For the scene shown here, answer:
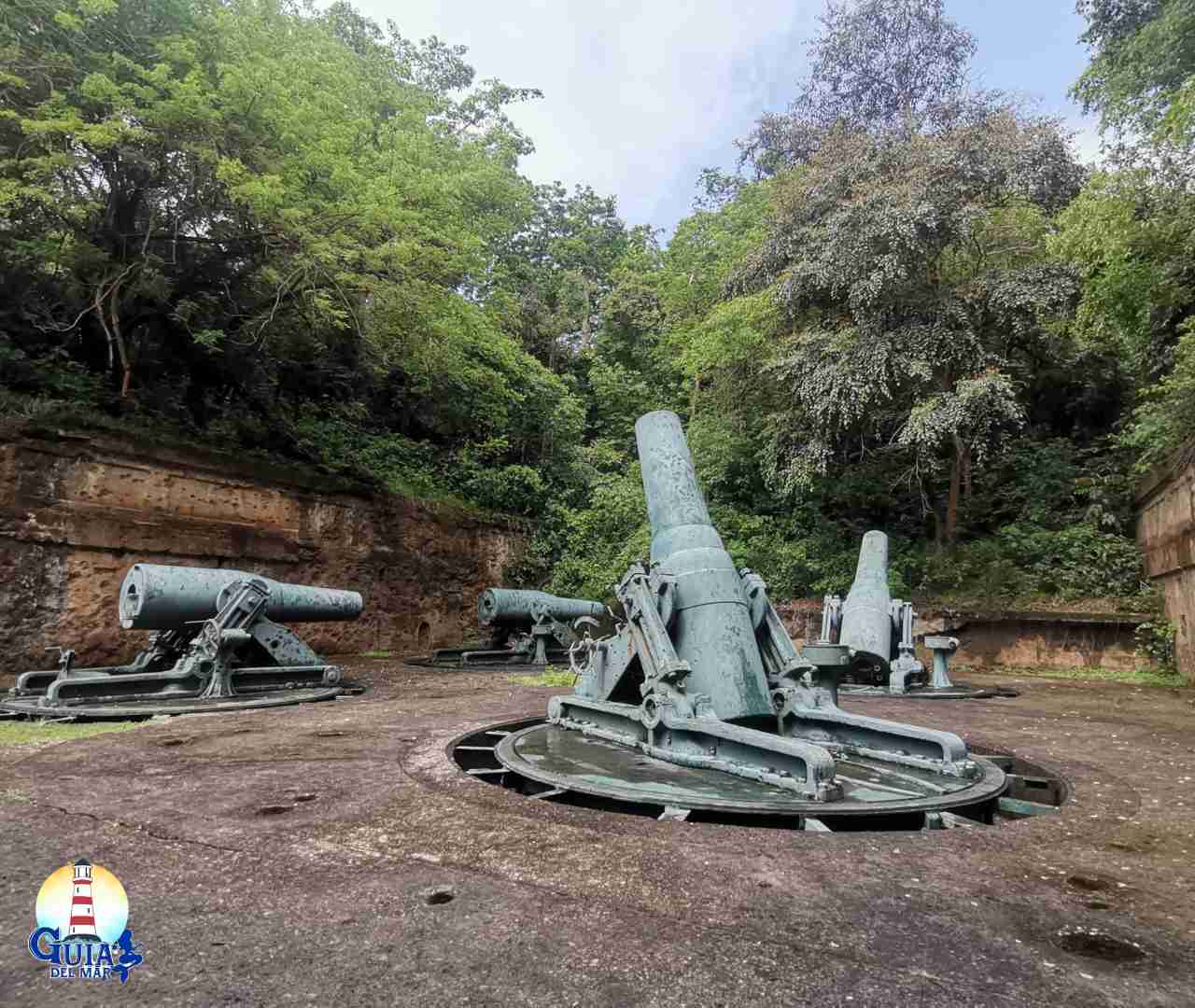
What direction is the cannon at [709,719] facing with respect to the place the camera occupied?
facing away from the viewer and to the left of the viewer

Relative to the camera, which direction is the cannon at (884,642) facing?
away from the camera

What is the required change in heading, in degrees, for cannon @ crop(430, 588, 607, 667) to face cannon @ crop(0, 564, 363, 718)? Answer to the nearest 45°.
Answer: approximately 180°

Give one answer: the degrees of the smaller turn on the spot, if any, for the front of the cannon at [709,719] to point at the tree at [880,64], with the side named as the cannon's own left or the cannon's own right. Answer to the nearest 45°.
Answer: approximately 45° to the cannon's own right

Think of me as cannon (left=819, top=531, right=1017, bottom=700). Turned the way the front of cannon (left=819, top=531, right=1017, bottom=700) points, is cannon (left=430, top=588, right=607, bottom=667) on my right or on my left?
on my left
